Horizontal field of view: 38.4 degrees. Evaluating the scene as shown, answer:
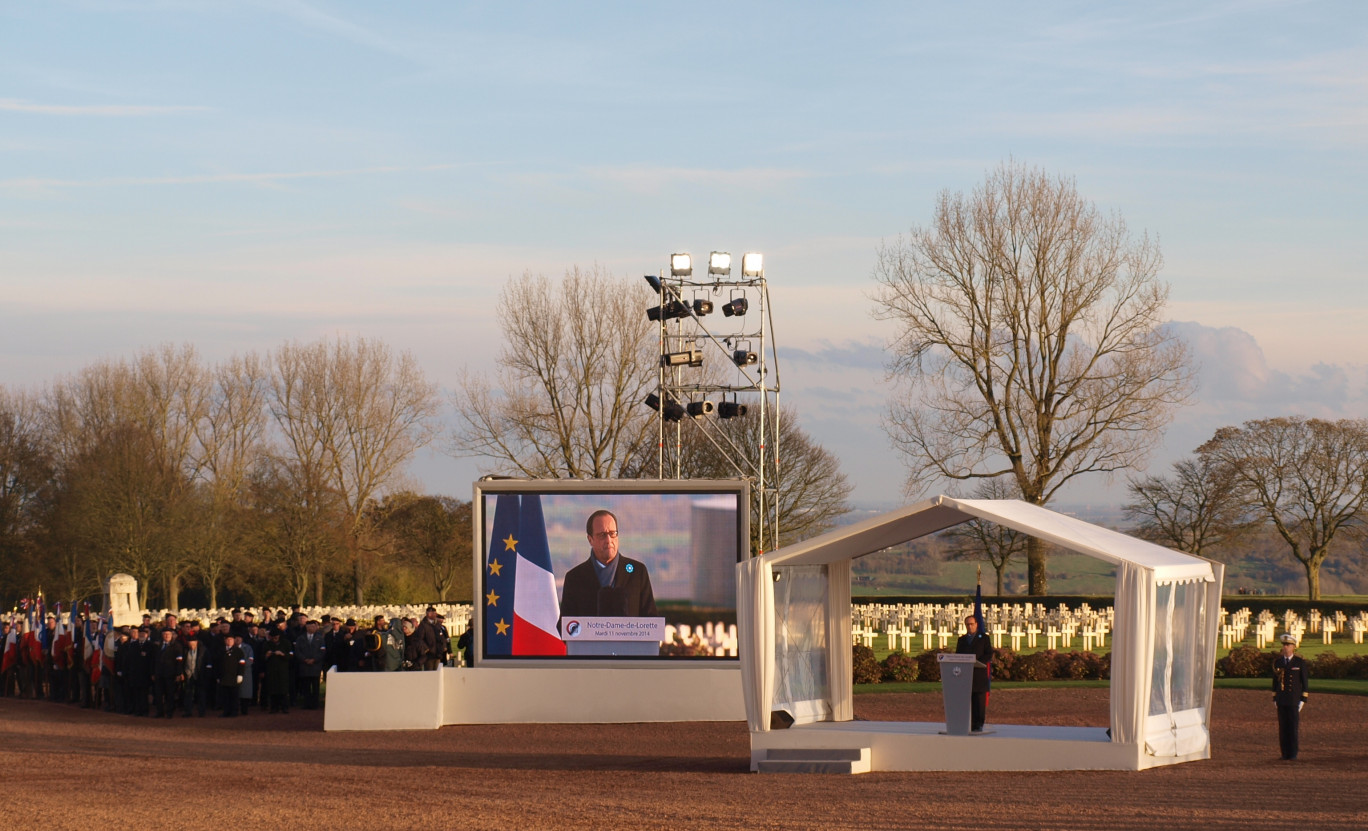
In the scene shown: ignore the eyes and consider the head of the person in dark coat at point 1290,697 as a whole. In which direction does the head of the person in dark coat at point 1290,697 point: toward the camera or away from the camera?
toward the camera

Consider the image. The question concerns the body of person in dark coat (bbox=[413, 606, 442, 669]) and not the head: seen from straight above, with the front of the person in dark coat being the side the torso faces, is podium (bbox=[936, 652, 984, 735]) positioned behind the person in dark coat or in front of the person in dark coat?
in front

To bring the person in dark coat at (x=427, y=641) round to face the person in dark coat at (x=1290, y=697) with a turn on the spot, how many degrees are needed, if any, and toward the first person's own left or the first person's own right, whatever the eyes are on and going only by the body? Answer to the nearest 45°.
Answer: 0° — they already face them

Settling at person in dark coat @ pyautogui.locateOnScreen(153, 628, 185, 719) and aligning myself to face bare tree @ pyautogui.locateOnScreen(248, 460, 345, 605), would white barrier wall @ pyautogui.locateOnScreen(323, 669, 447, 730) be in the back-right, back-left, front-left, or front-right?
back-right

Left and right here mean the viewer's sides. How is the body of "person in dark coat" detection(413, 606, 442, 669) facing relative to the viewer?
facing the viewer and to the right of the viewer

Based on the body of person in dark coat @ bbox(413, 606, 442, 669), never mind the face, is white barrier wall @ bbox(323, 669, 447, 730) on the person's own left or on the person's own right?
on the person's own right

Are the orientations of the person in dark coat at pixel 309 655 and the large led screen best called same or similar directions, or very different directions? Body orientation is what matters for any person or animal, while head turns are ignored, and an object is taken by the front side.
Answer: same or similar directions

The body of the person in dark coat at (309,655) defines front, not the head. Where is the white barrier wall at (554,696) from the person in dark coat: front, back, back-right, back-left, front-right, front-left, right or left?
front-left

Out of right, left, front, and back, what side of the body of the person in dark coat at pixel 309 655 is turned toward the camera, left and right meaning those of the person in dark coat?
front

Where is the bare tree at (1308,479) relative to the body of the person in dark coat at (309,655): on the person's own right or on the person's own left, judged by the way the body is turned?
on the person's own left

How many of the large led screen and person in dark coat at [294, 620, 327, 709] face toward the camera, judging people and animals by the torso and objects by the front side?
2

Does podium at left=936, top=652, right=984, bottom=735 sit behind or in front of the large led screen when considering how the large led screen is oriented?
in front
